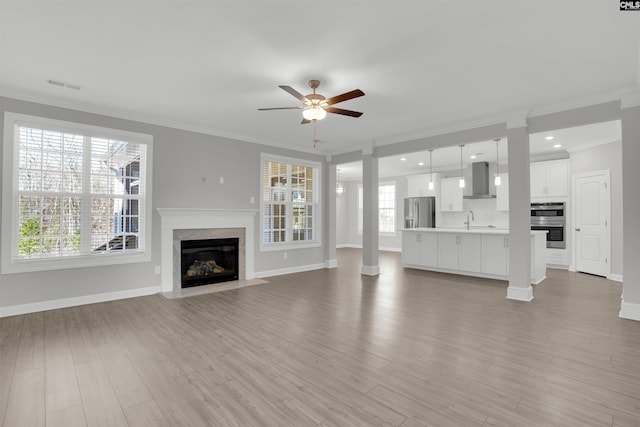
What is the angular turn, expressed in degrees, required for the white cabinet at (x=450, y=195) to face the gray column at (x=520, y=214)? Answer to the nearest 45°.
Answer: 0° — it already faces it

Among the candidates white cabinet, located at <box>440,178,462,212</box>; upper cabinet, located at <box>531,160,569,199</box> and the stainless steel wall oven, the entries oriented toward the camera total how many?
3

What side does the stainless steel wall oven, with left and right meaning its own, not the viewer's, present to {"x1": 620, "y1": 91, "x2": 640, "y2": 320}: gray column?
front

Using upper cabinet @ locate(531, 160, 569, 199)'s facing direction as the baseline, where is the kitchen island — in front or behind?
in front

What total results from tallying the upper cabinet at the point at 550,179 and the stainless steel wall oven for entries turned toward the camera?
2

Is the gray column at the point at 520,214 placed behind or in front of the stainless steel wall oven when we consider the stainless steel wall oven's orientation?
in front

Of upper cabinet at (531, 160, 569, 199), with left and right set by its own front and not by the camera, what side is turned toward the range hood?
right

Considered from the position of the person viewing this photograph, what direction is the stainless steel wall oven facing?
facing the viewer

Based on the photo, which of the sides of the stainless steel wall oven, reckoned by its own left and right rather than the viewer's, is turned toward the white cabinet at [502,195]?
right

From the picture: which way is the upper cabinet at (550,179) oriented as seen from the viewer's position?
toward the camera

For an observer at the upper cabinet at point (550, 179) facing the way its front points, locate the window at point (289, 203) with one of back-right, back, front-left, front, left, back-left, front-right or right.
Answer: front-right

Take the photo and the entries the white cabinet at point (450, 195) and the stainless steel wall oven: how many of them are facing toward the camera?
2

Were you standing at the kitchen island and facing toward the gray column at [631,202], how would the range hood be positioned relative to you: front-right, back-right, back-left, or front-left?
back-left

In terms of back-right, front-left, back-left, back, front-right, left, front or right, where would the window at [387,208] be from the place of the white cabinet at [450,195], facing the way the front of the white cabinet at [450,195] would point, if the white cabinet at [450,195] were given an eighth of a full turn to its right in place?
right

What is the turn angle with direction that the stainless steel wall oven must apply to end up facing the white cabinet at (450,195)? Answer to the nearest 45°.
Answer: approximately 90° to its right

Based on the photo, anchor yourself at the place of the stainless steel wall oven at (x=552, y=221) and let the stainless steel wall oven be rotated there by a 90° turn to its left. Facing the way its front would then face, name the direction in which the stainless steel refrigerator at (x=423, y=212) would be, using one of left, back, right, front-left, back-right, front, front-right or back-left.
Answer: back
